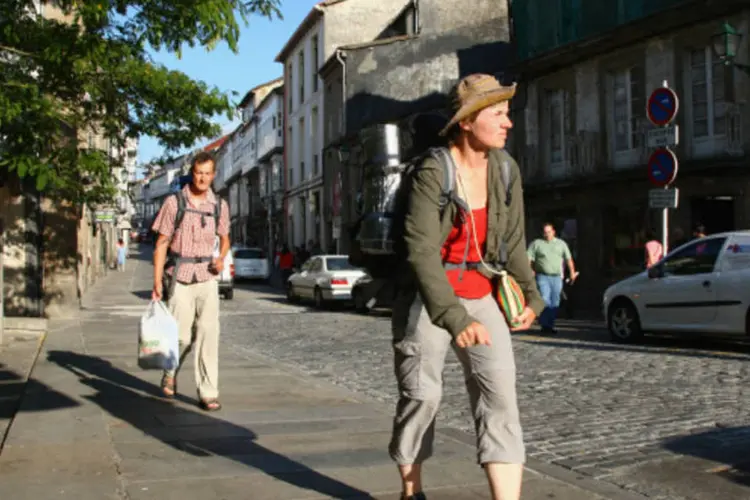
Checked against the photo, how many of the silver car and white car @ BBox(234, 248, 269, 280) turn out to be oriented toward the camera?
0

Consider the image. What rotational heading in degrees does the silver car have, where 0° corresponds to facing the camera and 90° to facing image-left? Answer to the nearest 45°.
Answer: approximately 135°

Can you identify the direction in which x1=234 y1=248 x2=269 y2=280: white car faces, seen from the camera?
facing away from the viewer

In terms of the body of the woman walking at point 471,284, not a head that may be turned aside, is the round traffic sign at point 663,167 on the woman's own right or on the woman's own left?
on the woman's own left

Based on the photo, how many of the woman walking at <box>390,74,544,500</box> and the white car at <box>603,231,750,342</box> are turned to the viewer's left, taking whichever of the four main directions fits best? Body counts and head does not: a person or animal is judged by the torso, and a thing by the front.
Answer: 1

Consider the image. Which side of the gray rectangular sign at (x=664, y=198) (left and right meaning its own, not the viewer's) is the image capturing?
front

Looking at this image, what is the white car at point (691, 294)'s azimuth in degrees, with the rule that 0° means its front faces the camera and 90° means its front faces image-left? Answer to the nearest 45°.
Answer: approximately 90°

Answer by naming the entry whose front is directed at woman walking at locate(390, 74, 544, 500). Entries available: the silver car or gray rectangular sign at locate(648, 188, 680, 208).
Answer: the gray rectangular sign

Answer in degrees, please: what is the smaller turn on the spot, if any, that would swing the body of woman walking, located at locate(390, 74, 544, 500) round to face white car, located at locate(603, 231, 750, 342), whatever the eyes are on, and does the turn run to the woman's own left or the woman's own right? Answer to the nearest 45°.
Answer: approximately 135° to the woman's own left

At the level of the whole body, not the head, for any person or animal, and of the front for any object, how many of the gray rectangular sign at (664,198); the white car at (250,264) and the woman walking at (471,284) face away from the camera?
1

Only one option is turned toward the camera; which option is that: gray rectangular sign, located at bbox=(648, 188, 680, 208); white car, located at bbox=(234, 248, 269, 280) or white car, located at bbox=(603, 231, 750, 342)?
the gray rectangular sign

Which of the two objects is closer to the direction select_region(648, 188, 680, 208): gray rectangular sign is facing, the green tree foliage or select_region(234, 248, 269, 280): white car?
the green tree foliage

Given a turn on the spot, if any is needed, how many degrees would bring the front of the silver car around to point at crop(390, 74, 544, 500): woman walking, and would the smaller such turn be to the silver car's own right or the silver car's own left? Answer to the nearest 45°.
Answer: approximately 135° to the silver car's own left
